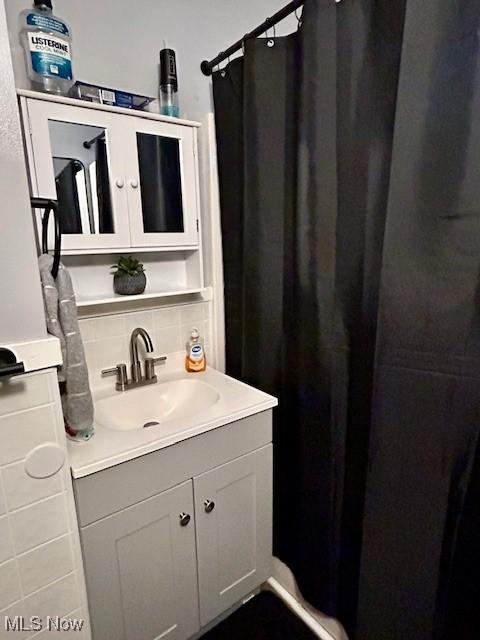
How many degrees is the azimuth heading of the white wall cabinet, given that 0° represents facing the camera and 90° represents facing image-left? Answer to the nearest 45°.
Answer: approximately 315°

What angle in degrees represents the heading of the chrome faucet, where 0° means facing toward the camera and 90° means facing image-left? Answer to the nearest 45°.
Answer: approximately 315°
